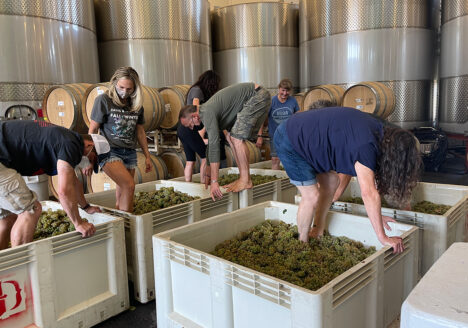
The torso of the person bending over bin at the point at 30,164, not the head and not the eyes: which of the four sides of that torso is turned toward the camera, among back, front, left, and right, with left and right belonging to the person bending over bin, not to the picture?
right

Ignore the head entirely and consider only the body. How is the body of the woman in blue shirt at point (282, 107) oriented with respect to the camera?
toward the camera

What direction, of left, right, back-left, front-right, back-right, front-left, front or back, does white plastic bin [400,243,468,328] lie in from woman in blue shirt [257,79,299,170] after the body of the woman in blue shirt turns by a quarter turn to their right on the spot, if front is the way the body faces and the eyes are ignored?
left

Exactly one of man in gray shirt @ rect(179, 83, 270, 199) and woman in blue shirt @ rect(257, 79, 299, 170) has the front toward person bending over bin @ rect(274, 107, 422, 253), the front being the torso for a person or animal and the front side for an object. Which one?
the woman in blue shirt

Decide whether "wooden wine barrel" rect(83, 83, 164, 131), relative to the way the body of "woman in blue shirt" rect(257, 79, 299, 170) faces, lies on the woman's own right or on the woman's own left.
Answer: on the woman's own right

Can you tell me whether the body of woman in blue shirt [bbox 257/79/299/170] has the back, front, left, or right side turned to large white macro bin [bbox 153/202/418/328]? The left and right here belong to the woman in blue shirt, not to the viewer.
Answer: front

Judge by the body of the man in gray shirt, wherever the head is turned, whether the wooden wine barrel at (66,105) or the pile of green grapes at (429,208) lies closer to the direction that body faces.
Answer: the wooden wine barrel

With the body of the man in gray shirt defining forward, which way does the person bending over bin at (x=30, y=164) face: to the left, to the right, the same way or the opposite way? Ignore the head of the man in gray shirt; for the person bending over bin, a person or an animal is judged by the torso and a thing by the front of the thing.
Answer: the opposite way

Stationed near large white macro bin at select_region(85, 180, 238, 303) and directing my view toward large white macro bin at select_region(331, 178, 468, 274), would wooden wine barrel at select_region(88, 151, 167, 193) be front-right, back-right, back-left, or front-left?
back-left

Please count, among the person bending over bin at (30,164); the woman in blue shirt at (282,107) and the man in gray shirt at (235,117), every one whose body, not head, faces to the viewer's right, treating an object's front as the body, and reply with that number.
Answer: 1

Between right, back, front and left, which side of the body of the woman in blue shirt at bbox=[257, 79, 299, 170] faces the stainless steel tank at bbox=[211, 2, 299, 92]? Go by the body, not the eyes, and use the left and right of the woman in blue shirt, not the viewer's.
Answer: back

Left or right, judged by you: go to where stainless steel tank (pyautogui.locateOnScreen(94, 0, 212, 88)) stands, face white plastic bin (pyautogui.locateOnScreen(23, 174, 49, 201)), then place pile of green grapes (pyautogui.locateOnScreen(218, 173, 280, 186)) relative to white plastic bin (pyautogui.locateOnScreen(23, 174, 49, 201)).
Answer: left

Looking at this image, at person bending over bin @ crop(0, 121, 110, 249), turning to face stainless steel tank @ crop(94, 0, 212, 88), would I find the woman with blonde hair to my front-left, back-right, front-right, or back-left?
front-right

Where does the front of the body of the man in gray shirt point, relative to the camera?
to the viewer's left

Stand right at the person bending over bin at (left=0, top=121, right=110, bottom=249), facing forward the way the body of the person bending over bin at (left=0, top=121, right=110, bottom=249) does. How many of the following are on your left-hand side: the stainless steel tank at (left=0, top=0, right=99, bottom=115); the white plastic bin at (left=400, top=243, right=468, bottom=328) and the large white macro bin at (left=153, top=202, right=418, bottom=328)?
1

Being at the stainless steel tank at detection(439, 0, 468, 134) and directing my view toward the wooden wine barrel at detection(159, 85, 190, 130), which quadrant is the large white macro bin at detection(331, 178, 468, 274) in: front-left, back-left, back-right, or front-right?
front-left
